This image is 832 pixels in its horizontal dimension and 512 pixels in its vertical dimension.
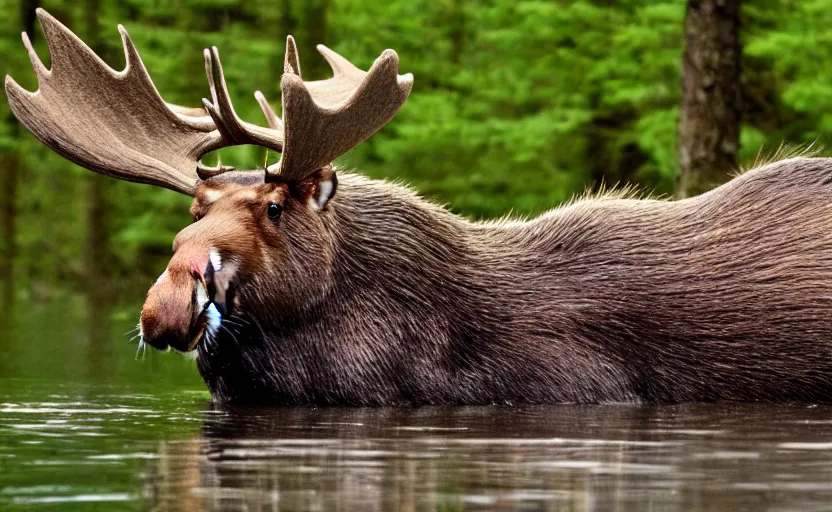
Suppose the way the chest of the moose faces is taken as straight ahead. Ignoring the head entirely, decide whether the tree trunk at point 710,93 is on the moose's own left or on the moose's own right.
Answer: on the moose's own right

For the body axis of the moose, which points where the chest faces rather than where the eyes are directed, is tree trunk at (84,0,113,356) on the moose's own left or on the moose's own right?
on the moose's own right

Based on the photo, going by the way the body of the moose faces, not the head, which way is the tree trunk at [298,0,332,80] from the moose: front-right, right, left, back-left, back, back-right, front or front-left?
right

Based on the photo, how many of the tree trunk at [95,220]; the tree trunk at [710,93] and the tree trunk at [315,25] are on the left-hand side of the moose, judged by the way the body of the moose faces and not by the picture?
0

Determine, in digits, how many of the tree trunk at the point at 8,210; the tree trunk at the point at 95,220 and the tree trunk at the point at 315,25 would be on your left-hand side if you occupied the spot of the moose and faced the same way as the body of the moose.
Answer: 0

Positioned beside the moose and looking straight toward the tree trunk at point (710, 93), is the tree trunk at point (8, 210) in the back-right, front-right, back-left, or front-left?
front-left

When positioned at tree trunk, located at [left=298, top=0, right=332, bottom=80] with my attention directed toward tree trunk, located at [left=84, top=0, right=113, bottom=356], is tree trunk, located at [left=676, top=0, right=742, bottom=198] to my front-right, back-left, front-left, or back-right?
back-left

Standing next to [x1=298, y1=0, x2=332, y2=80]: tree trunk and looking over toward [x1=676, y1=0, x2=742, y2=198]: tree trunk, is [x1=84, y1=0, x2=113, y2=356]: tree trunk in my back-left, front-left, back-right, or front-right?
back-right

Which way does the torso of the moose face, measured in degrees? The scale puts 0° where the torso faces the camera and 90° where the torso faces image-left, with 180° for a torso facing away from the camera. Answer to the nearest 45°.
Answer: approximately 90°
